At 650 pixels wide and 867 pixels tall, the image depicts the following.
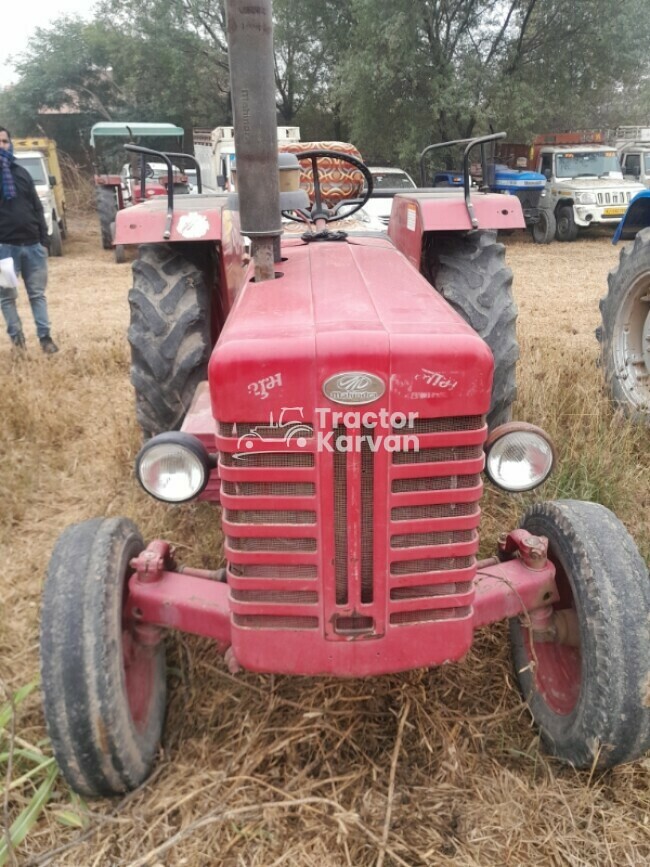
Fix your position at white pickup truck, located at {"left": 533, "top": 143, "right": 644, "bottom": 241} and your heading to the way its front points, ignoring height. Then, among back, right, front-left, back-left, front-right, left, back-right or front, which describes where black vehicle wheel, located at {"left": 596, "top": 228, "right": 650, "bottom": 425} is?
front-right

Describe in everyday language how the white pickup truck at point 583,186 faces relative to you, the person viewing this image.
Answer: facing the viewer and to the right of the viewer

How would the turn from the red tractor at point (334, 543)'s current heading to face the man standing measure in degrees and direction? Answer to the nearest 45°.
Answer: approximately 135° to its right

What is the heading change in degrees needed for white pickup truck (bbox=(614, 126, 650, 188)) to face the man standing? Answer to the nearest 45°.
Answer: approximately 45° to its right

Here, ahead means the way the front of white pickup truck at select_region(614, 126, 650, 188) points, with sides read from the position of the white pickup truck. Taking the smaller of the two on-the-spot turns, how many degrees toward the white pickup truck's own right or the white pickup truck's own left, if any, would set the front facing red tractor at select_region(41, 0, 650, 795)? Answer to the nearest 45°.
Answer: approximately 45° to the white pickup truck's own right

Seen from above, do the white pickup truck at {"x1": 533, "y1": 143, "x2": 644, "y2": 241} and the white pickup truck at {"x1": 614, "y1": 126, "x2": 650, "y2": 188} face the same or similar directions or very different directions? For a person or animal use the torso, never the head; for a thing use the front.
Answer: same or similar directions

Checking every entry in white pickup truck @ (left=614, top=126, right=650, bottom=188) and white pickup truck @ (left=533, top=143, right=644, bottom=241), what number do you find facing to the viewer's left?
0

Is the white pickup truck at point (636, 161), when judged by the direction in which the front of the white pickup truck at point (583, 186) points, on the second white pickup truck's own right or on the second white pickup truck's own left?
on the second white pickup truck's own left

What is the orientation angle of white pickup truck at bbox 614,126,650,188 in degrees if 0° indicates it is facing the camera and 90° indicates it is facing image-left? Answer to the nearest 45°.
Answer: approximately 315°

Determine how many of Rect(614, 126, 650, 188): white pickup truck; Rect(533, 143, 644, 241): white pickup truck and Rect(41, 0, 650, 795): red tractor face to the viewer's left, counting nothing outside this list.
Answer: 0

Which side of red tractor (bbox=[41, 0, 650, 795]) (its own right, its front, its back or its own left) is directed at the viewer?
front

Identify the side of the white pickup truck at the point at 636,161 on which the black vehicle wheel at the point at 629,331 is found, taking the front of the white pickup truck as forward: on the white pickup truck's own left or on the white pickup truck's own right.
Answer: on the white pickup truck's own right

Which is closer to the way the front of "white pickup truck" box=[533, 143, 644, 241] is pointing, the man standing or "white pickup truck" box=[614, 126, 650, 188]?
the man standing
